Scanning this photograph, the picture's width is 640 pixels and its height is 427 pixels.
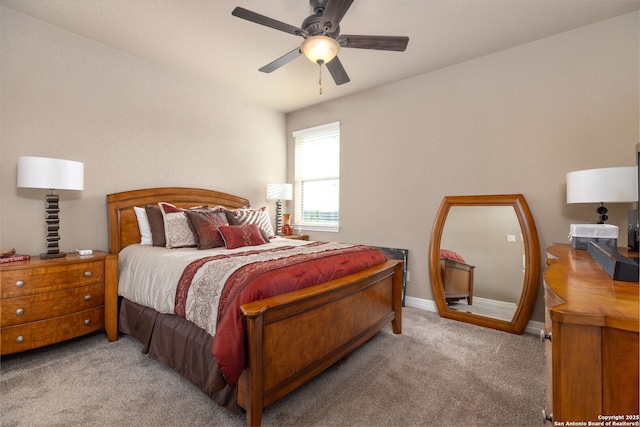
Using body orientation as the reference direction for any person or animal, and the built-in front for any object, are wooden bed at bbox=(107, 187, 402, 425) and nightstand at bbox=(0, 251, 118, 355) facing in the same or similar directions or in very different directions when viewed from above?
same or similar directions

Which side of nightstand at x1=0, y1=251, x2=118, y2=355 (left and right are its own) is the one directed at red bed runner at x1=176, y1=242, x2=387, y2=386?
front

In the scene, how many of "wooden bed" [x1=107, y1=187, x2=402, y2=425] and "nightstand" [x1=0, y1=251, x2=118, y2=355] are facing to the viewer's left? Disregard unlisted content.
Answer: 0

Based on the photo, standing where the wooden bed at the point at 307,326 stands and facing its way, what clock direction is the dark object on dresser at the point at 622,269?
The dark object on dresser is roughly at 12 o'clock from the wooden bed.

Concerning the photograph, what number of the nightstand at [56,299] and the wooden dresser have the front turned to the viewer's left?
1

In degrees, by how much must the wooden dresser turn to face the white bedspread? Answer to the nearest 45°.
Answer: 0° — it already faces it

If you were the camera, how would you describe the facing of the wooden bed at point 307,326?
facing the viewer and to the right of the viewer

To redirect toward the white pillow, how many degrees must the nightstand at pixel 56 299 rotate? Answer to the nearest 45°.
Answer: approximately 90° to its left

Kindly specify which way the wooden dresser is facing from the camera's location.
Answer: facing to the left of the viewer

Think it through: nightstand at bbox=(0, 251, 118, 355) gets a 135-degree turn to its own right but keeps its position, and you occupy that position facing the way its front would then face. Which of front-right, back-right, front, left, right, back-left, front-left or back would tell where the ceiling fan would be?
back-left

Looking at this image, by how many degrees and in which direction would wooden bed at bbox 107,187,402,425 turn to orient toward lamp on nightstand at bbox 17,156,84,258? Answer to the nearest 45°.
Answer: approximately 180°

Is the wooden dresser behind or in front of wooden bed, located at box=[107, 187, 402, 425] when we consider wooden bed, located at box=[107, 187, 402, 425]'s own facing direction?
in front

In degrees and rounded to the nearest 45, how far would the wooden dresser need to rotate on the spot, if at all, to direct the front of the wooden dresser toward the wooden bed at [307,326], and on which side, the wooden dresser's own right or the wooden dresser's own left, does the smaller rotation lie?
0° — it already faces it

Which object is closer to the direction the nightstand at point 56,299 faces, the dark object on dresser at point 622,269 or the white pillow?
the dark object on dresser

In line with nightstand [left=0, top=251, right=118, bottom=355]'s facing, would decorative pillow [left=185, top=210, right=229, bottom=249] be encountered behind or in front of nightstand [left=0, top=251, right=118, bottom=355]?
in front

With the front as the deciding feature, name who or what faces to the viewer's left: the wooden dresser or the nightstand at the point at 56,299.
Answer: the wooden dresser

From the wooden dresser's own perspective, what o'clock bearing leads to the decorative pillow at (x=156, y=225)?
The decorative pillow is roughly at 12 o'clock from the wooden dresser.

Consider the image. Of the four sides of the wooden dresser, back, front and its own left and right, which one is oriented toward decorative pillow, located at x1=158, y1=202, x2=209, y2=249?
front

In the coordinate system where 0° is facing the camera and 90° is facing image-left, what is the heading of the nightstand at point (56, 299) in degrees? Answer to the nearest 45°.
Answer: approximately 315°

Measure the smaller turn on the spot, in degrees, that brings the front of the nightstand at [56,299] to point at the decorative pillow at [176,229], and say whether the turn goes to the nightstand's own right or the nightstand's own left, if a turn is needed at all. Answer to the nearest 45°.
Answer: approximately 45° to the nightstand's own left

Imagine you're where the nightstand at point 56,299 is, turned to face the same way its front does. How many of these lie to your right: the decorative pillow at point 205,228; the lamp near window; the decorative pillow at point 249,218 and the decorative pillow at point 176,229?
0

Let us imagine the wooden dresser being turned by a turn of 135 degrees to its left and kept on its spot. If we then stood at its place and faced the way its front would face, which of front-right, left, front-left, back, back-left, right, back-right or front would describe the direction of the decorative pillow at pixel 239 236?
back-right
